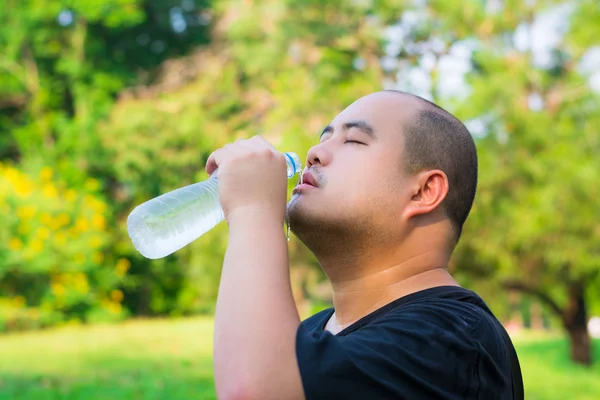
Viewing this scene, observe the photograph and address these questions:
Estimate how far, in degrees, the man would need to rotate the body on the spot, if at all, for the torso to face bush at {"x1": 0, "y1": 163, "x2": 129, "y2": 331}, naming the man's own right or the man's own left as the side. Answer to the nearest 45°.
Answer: approximately 45° to the man's own right

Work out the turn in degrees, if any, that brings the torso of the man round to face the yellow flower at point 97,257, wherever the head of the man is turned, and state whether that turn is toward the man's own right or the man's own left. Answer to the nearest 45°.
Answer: approximately 90° to the man's own right

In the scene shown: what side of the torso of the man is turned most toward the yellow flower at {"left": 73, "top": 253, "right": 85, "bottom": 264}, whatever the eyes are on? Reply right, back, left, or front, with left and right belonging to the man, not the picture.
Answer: right

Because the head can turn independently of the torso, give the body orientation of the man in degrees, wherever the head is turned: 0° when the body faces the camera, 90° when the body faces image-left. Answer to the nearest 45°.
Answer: approximately 90°

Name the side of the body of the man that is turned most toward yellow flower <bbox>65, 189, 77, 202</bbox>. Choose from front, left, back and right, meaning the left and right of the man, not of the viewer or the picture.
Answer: right

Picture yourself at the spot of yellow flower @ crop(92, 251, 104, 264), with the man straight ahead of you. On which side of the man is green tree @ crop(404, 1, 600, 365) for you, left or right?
left
